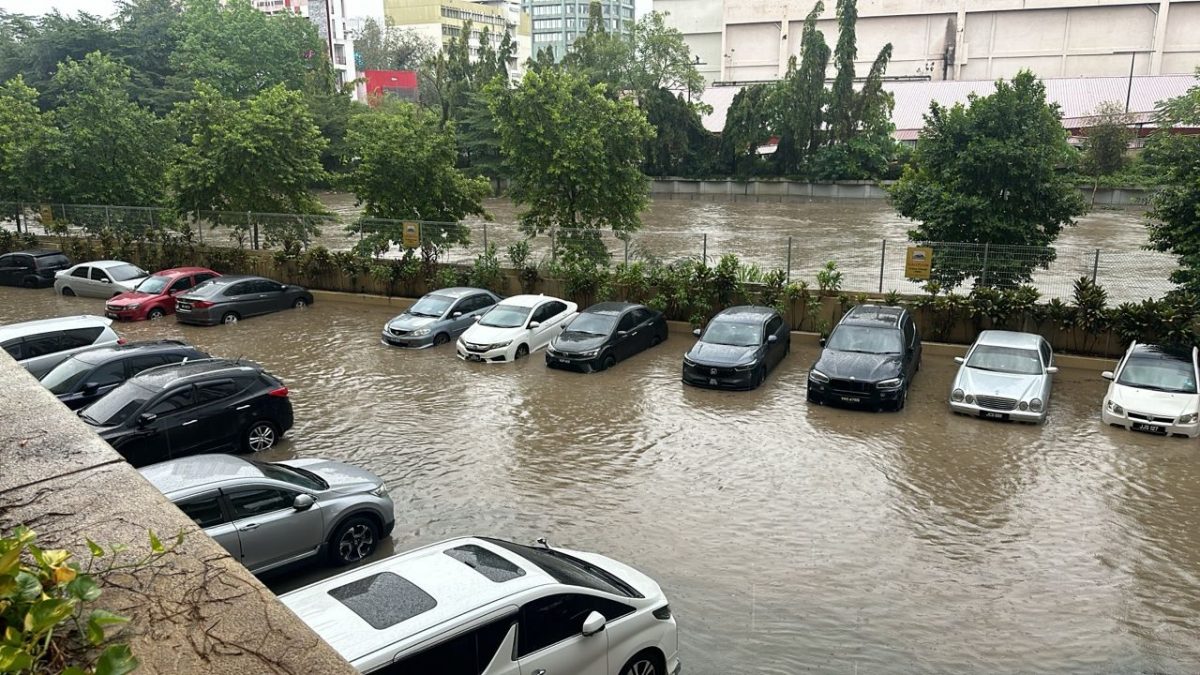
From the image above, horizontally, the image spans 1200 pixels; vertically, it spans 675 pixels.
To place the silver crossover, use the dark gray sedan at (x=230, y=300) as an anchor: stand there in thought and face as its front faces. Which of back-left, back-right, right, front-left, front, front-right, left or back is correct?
back-right

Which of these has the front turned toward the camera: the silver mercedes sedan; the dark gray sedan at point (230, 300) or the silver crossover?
the silver mercedes sedan

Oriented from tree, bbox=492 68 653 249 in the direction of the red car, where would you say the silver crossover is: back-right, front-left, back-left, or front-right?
front-left

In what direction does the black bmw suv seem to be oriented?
toward the camera

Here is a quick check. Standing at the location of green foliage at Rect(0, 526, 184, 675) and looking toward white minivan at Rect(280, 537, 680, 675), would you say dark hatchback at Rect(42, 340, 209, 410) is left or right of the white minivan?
left

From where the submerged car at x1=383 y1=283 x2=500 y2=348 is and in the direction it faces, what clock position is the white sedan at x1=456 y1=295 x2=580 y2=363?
The white sedan is roughly at 9 o'clock from the submerged car.

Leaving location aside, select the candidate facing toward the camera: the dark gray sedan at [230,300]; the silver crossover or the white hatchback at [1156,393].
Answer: the white hatchback

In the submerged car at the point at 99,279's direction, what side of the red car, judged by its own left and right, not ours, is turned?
right

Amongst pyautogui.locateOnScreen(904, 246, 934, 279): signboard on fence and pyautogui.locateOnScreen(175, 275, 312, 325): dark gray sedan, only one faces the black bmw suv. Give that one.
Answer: the signboard on fence

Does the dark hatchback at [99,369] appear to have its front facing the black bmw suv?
no

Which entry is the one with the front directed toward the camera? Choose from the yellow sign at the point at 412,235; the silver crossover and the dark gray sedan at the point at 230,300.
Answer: the yellow sign

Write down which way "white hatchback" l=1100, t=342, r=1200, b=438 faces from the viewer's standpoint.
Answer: facing the viewer

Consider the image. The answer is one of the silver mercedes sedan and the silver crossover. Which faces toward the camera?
the silver mercedes sedan

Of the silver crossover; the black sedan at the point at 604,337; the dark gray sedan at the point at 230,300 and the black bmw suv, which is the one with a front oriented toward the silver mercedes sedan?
the silver crossover

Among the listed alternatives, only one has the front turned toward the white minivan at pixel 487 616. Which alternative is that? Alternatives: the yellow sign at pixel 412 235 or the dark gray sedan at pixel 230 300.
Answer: the yellow sign

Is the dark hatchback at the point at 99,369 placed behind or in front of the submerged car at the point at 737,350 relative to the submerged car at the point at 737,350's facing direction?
in front

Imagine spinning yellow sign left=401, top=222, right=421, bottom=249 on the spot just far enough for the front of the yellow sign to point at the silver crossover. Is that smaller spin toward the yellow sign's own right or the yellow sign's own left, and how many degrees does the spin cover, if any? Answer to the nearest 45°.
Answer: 0° — it already faces it

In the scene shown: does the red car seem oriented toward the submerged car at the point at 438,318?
no

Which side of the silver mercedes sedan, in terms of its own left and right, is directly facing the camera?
front

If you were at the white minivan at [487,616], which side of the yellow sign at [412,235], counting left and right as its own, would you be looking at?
front

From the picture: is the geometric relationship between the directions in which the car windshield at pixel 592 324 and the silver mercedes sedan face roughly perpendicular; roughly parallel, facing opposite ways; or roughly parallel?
roughly parallel

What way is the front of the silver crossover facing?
to the viewer's right

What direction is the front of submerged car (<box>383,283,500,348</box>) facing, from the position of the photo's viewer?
facing the viewer and to the left of the viewer

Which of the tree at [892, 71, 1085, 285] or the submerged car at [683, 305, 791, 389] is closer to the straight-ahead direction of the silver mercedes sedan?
the submerged car
